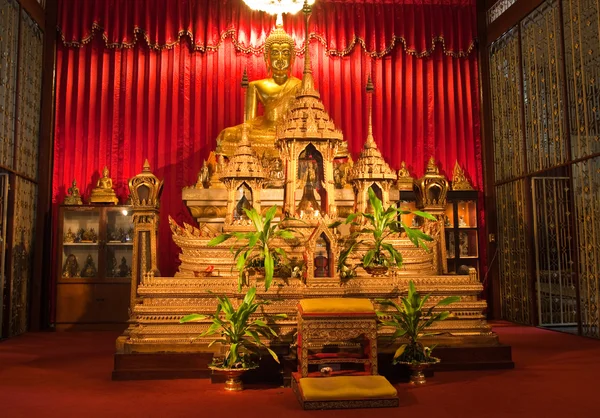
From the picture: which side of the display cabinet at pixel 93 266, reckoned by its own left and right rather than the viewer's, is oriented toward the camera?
front

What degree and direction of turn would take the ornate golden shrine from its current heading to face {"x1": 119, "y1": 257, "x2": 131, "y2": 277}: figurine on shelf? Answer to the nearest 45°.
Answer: approximately 135° to its right

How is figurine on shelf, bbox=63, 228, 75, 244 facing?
toward the camera

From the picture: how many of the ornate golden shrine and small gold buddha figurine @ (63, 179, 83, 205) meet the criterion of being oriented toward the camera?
2

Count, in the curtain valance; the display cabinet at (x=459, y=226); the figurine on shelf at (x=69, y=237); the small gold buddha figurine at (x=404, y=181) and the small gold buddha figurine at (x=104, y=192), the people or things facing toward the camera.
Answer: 5

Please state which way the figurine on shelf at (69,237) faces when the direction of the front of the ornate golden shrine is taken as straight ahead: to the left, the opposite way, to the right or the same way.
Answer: the same way

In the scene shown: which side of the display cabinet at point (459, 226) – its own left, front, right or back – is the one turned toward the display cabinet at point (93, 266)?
right

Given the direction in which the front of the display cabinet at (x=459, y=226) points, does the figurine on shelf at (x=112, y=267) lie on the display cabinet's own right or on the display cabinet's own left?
on the display cabinet's own right

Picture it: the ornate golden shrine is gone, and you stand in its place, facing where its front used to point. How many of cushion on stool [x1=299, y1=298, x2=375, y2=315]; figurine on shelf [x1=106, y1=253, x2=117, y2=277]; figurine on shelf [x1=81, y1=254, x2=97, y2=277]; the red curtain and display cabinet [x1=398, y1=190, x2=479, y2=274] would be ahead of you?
1

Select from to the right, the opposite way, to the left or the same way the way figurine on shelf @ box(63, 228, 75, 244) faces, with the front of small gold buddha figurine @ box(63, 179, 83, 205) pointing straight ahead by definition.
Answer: the same way

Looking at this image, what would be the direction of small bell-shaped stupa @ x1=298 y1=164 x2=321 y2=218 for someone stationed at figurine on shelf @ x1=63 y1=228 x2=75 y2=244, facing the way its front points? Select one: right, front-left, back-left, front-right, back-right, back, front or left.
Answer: front-left

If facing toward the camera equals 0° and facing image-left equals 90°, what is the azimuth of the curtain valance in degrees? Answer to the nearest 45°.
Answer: approximately 0°

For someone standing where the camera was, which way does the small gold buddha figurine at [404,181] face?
facing the viewer

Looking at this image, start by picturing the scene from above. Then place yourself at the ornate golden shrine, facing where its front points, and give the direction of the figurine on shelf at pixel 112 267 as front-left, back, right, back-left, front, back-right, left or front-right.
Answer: back-right
